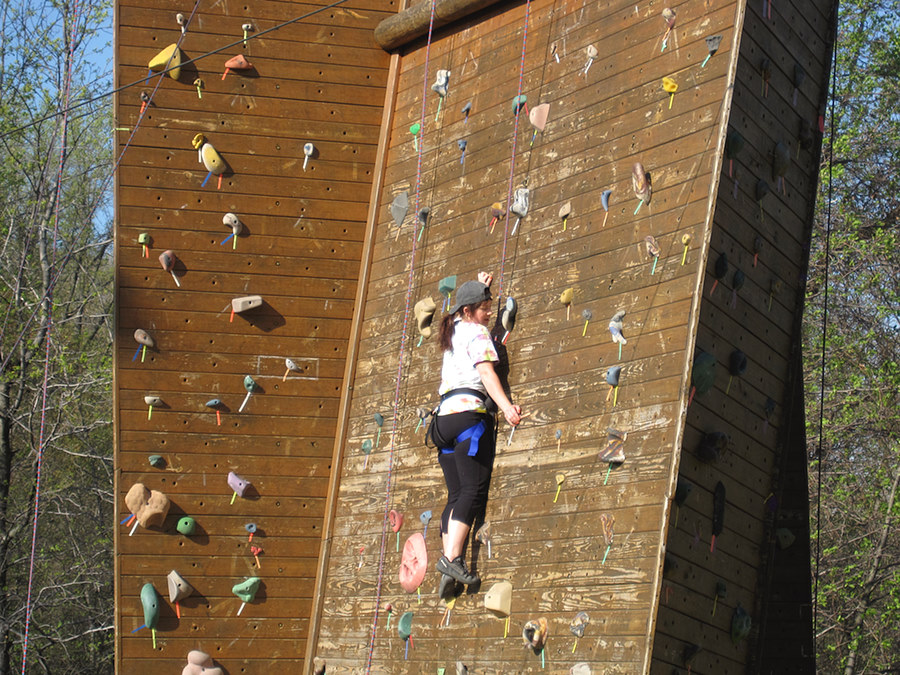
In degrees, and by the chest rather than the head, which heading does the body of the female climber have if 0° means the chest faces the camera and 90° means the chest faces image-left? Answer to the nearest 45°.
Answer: approximately 225°

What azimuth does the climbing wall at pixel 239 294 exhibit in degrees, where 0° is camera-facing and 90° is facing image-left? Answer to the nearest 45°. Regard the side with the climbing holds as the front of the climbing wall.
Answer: approximately 0°

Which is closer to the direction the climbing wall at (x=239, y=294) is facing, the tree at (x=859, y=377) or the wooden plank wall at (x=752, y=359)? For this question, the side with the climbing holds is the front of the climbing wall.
the wooden plank wall

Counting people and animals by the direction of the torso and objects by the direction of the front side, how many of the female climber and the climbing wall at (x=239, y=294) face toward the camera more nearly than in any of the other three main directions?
1
